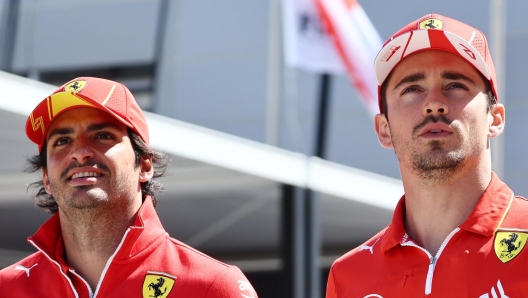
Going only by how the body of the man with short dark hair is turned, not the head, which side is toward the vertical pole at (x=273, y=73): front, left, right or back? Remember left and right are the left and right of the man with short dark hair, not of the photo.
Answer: back

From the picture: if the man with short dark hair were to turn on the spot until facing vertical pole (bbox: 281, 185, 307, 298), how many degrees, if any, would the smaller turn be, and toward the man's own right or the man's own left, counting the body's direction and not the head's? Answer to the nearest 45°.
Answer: approximately 180°

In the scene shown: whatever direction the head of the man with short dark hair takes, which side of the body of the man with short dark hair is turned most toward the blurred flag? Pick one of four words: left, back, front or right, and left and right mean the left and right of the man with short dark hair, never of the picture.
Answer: back

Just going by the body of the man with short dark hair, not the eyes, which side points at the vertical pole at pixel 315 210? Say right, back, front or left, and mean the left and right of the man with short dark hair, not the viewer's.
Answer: back

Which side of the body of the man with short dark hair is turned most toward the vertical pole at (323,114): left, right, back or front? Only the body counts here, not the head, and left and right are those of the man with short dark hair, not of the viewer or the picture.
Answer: back

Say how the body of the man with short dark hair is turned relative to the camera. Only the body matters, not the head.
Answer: toward the camera

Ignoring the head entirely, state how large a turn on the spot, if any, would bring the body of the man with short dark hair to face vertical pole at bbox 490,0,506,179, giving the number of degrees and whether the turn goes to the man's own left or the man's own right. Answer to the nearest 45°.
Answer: approximately 180°

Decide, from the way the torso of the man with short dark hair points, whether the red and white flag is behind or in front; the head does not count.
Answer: behind

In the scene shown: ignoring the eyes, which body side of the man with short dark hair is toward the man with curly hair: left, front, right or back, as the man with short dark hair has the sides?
right
